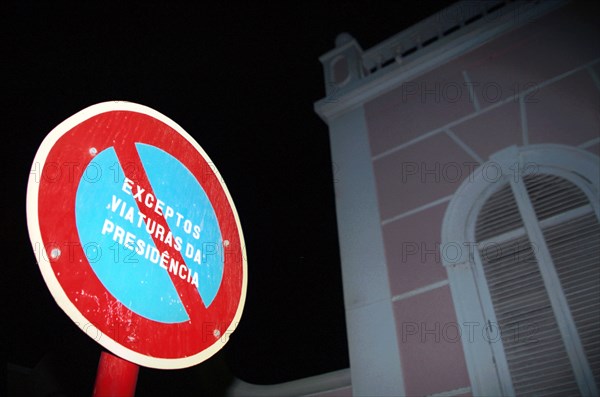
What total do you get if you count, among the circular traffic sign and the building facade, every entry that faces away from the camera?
0

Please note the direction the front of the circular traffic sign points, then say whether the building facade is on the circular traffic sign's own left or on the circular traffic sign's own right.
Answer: on the circular traffic sign's own left

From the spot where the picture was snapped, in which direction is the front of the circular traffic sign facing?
facing the viewer and to the right of the viewer

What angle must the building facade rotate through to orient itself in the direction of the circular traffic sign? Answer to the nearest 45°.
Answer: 0° — it already faces it

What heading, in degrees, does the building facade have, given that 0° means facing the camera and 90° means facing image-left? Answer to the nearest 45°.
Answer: approximately 45°
